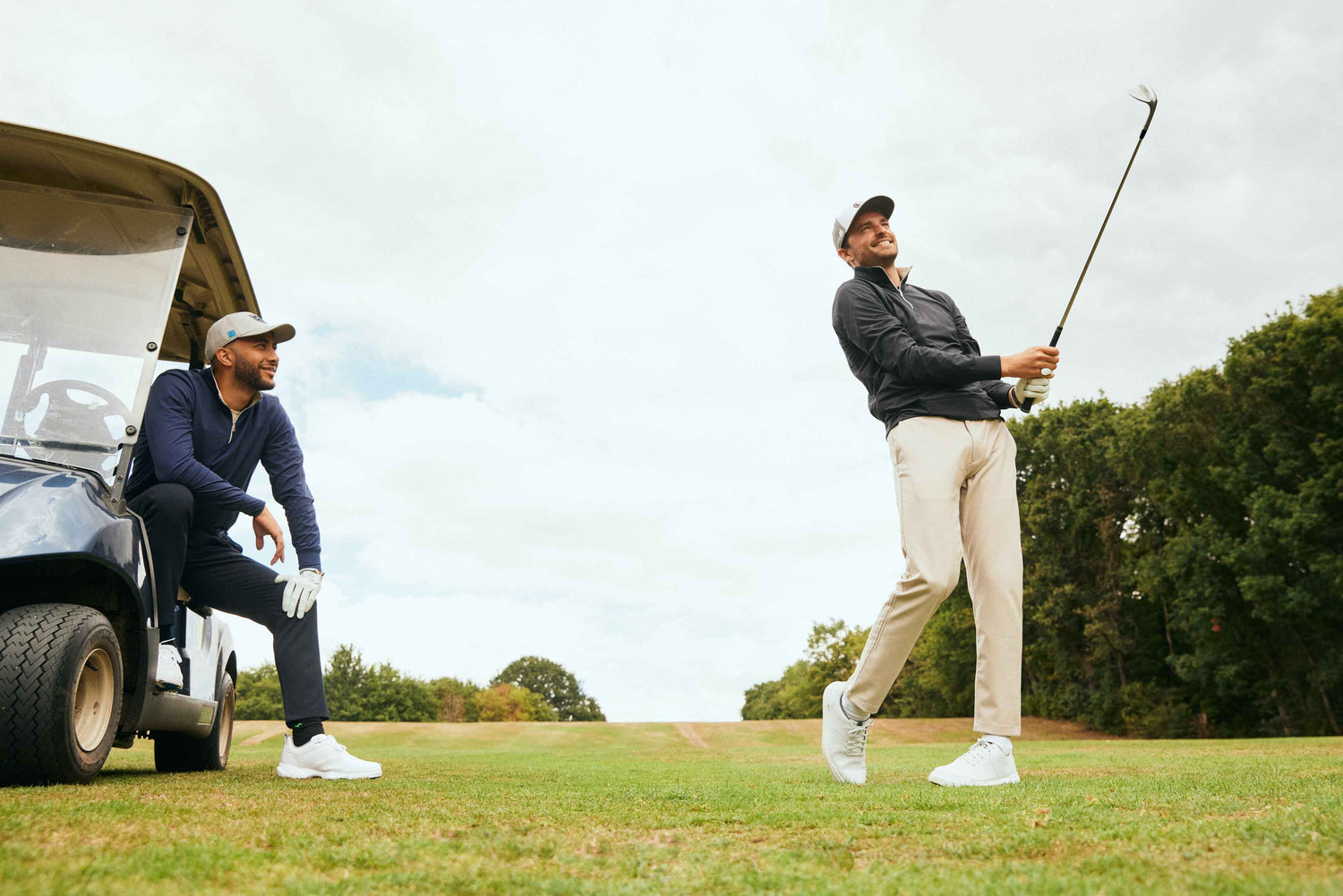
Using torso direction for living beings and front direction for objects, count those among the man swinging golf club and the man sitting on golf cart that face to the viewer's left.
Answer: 0

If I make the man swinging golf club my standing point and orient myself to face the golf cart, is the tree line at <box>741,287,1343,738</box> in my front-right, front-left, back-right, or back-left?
back-right

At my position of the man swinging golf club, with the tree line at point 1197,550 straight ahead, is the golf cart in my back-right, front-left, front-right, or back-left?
back-left

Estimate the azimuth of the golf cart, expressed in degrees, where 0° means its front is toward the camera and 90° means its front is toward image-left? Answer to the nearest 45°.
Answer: approximately 45°

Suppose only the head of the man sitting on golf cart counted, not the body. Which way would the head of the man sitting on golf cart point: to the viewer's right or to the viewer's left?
to the viewer's right

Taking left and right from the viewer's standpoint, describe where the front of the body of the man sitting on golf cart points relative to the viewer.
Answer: facing the viewer and to the right of the viewer

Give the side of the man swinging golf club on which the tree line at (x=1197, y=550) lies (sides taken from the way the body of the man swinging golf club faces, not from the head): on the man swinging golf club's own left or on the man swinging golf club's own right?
on the man swinging golf club's own left

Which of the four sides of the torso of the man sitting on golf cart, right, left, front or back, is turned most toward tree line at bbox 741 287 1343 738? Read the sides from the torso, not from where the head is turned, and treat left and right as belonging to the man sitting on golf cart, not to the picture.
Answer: left

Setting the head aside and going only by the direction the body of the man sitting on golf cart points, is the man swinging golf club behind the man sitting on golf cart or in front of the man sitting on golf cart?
in front
